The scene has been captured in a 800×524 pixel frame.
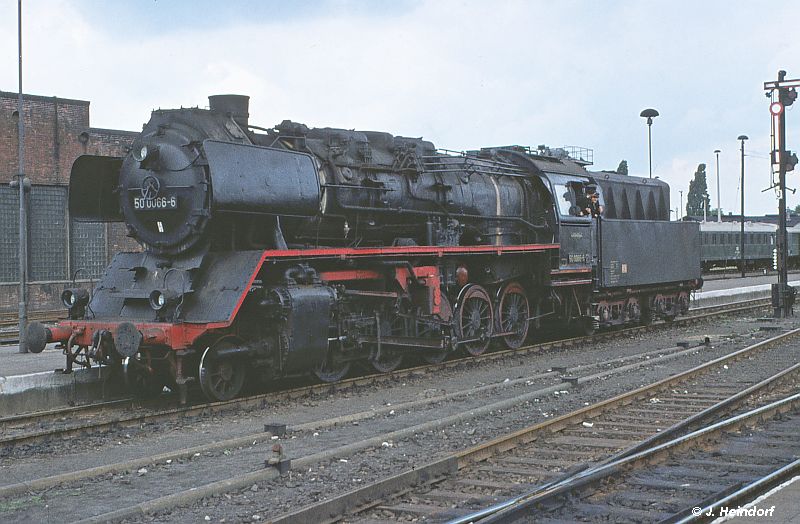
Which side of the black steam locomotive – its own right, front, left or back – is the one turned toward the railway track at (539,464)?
left

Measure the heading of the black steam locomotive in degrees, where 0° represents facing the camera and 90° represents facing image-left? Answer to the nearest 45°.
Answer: approximately 45°

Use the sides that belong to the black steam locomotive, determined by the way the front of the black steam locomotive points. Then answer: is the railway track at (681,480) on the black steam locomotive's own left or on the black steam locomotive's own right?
on the black steam locomotive's own left

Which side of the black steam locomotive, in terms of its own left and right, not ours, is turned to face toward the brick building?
right
